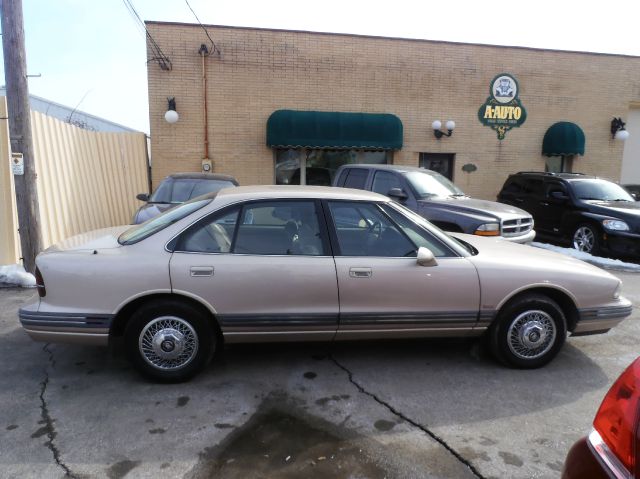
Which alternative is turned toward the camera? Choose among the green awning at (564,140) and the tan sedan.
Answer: the green awning

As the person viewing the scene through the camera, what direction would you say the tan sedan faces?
facing to the right of the viewer

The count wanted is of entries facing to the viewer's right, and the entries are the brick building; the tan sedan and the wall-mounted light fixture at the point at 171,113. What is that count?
1

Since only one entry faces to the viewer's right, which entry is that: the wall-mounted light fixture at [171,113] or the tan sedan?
the tan sedan

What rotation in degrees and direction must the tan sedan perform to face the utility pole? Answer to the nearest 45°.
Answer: approximately 135° to its left

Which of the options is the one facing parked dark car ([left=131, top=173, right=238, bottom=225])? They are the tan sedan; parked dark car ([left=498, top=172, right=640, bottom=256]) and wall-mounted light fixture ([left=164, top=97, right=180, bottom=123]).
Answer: the wall-mounted light fixture

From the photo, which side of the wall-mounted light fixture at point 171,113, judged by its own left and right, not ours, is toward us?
front

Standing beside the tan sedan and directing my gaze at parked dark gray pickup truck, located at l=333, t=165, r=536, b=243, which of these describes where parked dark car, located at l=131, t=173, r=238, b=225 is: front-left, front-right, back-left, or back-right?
front-left

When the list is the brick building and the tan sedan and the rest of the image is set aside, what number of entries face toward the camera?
1

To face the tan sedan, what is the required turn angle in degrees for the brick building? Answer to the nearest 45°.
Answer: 0° — it already faces it

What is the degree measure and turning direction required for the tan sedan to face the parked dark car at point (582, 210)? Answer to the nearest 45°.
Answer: approximately 45° to its left

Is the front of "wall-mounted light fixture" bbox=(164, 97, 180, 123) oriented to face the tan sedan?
yes

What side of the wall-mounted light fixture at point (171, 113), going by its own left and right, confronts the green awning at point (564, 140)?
left

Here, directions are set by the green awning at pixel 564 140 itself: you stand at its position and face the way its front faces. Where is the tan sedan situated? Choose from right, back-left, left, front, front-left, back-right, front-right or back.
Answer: front

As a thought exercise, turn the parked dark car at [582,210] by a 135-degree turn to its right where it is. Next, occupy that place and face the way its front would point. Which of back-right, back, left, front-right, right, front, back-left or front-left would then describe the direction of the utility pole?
front-left

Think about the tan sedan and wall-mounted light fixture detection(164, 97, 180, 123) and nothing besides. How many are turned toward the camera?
1

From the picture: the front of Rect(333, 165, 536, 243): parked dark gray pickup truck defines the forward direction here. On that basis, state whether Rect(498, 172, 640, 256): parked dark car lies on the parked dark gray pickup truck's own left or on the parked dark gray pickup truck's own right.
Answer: on the parked dark gray pickup truck's own left

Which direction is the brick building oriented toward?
toward the camera
